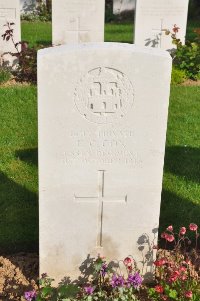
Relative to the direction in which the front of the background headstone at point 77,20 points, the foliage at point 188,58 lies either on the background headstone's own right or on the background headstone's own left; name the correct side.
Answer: on the background headstone's own left

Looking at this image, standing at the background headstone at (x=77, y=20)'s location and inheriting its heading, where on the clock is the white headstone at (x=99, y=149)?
The white headstone is roughly at 12 o'clock from the background headstone.

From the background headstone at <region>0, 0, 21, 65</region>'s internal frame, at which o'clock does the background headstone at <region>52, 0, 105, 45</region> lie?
the background headstone at <region>52, 0, 105, 45</region> is roughly at 9 o'clock from the background headstone at <region>0, 0, 21, 65</region>.

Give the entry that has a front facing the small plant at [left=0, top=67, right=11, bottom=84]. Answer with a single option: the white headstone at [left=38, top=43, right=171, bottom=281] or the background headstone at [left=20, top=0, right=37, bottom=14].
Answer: the background headstone

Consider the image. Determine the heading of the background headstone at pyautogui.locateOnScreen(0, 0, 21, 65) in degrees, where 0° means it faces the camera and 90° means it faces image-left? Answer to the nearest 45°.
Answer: approximately 0°

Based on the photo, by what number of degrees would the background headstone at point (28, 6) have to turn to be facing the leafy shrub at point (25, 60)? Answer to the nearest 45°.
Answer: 0° — it already faces it

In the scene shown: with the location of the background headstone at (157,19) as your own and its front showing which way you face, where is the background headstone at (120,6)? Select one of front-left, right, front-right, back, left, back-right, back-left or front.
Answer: back

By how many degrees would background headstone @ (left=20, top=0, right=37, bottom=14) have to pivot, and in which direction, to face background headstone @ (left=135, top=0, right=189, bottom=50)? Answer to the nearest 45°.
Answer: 0° — it already faces it
